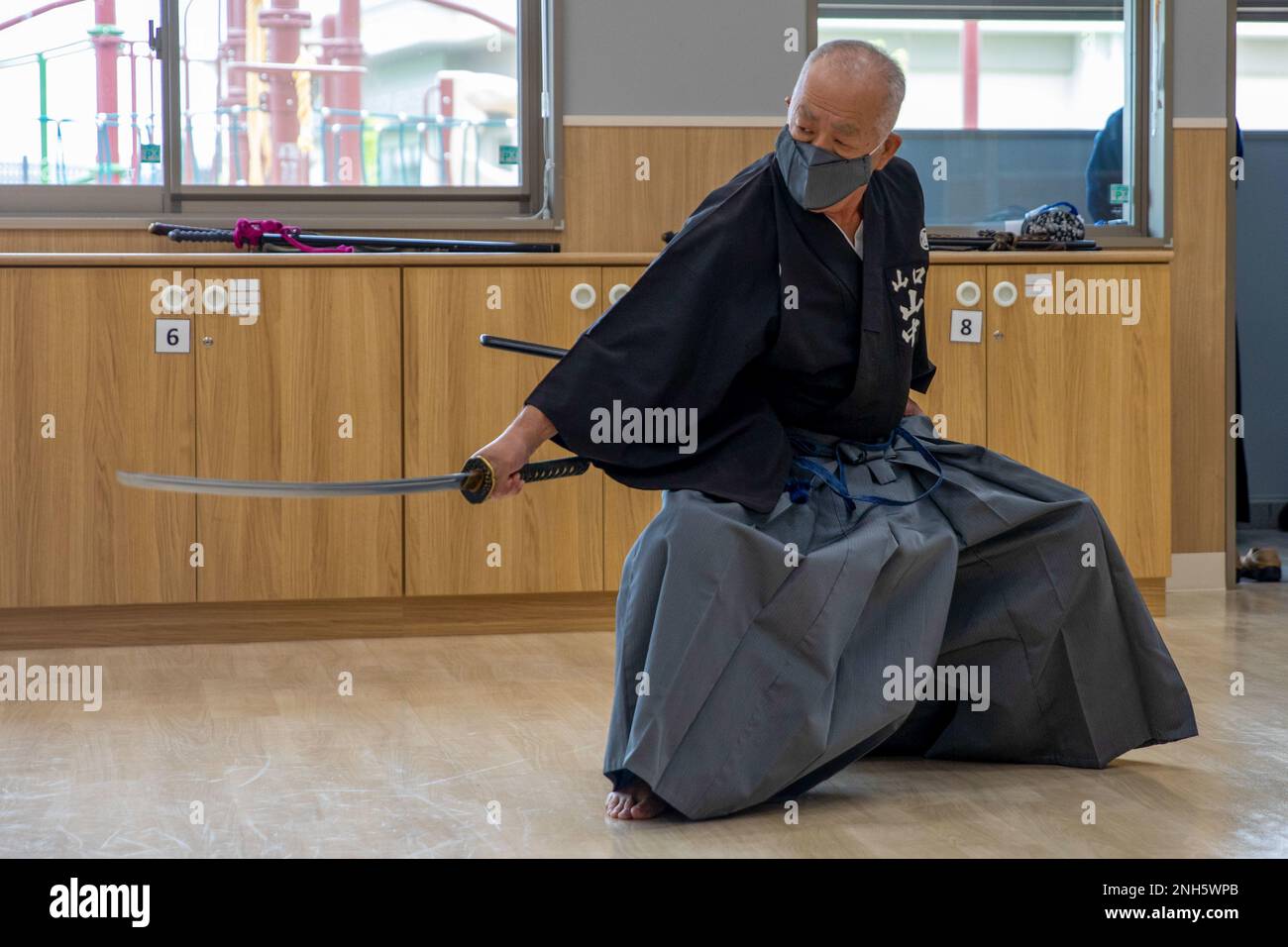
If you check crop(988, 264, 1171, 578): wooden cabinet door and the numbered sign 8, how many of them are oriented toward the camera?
2

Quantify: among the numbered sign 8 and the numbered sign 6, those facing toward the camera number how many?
2

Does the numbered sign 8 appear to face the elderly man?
yes

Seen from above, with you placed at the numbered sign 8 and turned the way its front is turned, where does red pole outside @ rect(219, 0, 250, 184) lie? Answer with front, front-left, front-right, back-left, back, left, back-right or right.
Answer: right

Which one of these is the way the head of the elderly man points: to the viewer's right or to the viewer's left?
to the viewer's left

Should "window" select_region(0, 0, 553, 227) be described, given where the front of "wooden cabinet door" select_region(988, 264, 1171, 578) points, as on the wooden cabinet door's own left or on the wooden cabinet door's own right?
on the wooden cabinet door's own right

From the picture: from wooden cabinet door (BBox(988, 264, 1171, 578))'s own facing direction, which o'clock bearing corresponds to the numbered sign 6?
The numbered sign 6 is roughly at 2 o'clock from the wooden cabinet door.
